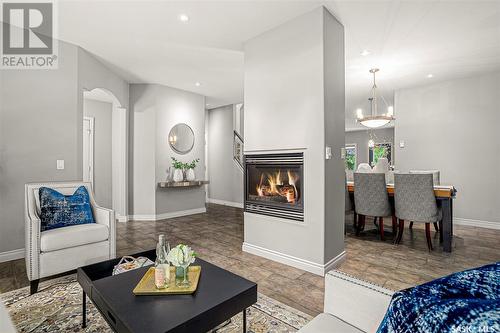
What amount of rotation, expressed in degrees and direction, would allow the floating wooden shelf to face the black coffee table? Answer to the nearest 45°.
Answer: approximately 45° to its right

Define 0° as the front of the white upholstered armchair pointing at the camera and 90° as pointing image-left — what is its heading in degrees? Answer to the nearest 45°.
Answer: approximately 315°

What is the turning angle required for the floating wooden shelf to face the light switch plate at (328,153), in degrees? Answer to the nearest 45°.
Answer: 0° — it already faces it

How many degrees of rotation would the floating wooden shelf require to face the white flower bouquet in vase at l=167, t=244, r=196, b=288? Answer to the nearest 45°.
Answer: approximately 45° to its right

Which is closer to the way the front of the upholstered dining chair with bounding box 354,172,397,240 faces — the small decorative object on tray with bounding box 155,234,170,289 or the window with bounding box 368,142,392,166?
the window

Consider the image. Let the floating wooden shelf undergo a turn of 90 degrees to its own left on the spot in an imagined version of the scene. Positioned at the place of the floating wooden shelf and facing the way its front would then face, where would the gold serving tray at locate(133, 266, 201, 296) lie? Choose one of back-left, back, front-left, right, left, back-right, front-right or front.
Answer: back-right

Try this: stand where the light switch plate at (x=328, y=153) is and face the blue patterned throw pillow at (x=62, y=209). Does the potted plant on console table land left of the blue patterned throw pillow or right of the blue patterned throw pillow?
right

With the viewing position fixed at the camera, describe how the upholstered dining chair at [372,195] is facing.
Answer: facing away from the viewer and to the right of the viewer

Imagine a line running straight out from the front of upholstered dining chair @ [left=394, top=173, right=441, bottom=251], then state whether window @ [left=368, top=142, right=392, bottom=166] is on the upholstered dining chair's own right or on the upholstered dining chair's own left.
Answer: on the upholstered dining chair's own left

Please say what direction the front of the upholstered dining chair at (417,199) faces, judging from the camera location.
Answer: facing away from the viewer and to the right of the viewer

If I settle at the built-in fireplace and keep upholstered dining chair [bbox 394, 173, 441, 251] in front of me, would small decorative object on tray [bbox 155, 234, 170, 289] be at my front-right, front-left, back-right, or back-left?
back-right
